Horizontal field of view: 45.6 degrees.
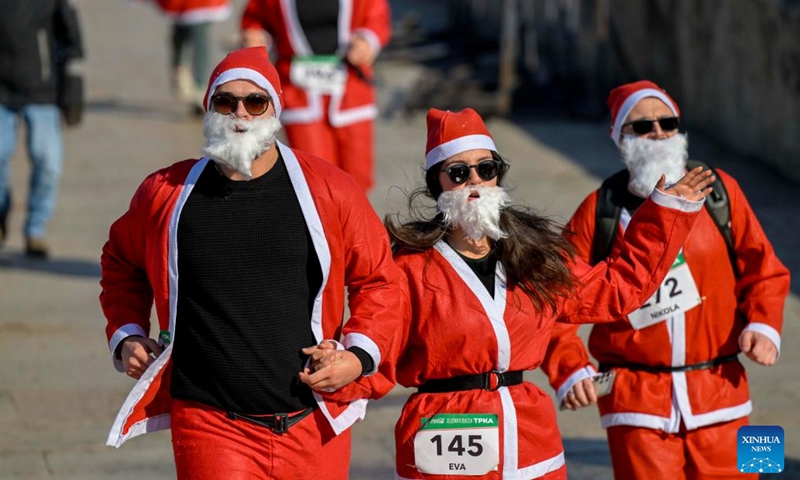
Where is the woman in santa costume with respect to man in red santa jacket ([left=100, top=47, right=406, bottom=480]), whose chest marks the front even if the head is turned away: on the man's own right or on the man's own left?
on the man's own left

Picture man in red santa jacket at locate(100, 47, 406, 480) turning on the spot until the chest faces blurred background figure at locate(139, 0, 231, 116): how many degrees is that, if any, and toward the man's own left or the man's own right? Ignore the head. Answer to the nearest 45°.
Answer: approximately 180°

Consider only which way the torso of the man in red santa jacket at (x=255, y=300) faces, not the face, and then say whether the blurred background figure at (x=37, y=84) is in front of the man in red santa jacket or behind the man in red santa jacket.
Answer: behind

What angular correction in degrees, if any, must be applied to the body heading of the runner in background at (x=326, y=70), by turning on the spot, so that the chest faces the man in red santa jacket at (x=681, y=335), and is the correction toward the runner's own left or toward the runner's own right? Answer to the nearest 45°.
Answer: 0° — they already face them

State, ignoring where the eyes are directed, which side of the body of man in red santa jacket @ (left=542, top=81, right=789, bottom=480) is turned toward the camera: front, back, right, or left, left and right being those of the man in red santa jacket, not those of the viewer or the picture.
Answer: front
